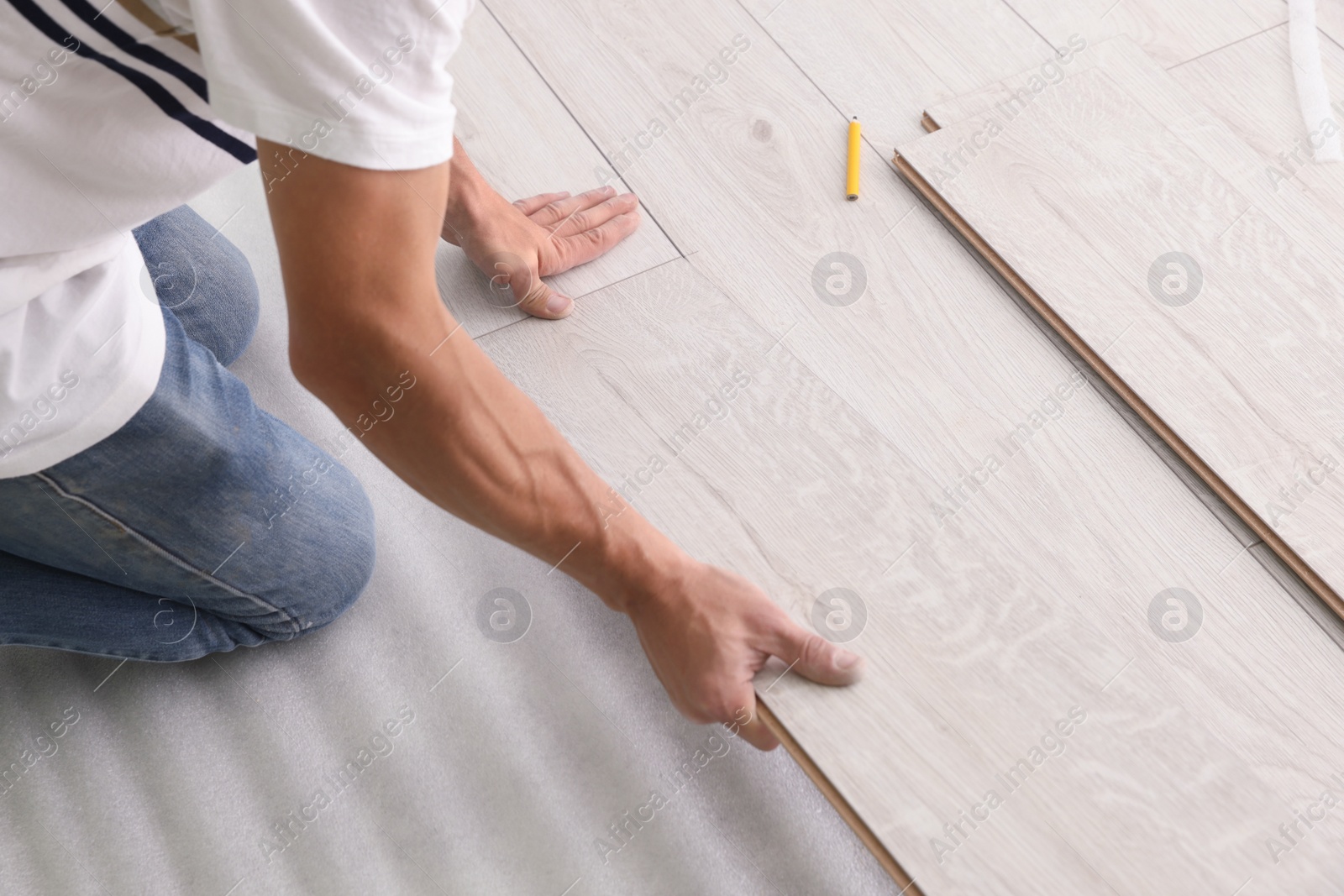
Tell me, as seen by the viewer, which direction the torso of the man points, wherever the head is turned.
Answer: to the viewer's right
